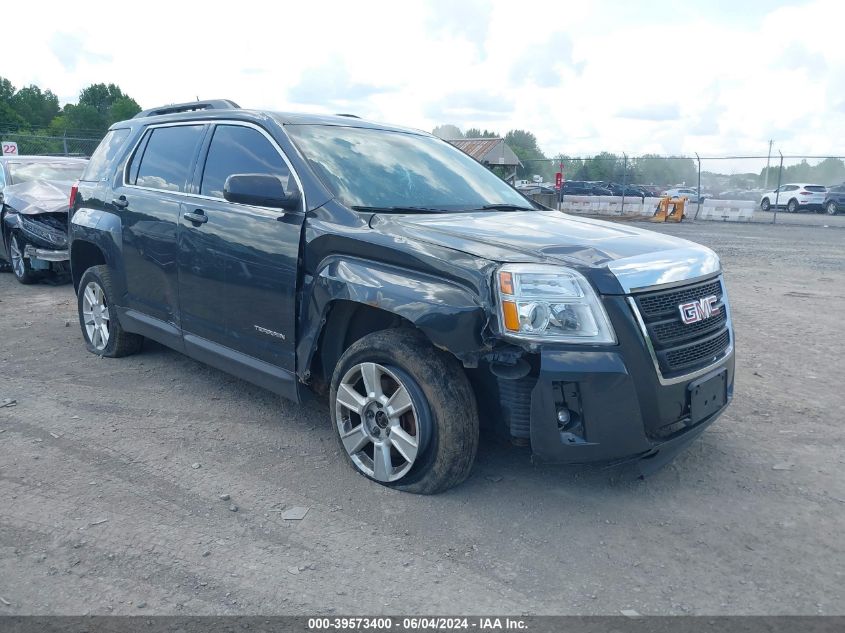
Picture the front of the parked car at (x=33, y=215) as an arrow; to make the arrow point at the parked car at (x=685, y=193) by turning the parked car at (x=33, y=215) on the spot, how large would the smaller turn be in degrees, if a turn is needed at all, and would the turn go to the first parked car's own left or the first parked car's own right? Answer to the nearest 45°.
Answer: approximately 90° to the first parked car's own left

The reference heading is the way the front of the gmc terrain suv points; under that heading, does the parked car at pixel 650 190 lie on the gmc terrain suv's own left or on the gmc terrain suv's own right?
on the gmc terrain suv's own left

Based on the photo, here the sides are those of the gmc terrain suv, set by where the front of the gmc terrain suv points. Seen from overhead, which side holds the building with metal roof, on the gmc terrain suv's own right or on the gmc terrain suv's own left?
on the gmc terrain suv's own left

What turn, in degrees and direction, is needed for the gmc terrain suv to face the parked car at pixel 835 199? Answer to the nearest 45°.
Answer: approximately 90° to its left

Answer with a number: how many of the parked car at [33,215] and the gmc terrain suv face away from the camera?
0

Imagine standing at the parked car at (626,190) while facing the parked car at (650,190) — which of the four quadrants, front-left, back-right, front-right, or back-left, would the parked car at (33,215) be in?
back-right

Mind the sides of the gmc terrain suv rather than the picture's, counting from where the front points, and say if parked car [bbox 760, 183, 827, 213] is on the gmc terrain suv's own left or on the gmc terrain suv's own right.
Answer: on the gmc terrain suv's own left

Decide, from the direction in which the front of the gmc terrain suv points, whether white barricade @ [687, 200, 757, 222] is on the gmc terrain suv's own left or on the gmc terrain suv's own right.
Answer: on the gmc terrain suv's own left

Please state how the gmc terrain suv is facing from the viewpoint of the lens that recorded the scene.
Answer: facing the viewer and to the right of the viewer

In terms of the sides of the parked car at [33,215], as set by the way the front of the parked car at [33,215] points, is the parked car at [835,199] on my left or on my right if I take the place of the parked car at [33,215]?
on my left

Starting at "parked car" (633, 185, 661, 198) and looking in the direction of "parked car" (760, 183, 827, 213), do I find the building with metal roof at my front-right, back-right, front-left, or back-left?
back-right

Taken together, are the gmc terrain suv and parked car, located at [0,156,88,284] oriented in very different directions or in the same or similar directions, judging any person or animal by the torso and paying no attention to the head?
same or similar directions

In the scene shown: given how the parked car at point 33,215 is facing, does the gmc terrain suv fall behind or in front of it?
in front
